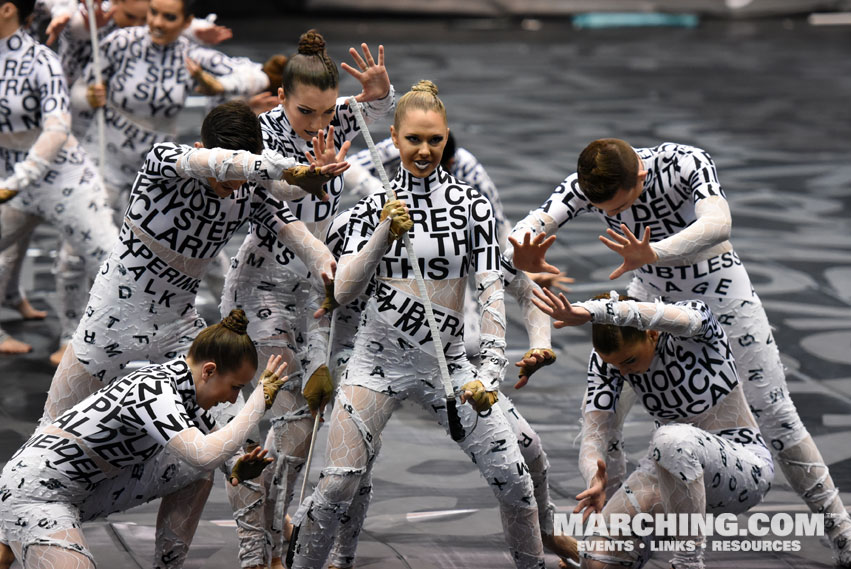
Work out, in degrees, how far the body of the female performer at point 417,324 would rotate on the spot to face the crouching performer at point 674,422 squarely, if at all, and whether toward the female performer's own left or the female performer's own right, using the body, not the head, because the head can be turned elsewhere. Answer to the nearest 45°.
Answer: approximately 90° to the female performer's own left

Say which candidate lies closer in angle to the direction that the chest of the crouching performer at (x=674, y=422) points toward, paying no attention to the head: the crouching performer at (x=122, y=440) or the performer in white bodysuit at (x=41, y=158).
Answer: the crouching performer

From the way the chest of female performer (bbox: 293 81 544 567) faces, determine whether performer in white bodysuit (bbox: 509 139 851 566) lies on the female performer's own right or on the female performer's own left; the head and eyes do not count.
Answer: on the female performer's own left

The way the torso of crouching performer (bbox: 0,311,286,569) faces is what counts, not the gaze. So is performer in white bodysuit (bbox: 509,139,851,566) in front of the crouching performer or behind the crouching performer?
in front

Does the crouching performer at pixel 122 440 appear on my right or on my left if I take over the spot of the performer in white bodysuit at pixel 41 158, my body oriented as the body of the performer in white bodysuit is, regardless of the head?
on my left

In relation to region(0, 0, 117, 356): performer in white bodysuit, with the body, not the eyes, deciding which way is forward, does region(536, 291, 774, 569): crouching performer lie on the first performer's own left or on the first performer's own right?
on the first performer's own left

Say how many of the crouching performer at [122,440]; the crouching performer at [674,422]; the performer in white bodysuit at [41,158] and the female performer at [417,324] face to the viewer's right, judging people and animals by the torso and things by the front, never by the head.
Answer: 1

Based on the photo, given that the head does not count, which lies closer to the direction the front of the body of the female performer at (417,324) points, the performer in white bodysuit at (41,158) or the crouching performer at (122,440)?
the crouching performer

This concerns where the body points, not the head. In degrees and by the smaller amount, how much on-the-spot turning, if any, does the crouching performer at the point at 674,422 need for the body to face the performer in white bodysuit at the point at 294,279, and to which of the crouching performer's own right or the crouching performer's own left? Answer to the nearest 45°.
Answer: approximately 45° to the crouching performer's own right

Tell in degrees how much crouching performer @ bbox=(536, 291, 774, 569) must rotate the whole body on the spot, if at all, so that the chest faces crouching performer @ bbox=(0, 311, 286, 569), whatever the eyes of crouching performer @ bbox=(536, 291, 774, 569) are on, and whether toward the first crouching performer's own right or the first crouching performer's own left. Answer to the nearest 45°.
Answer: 0° — they already face them

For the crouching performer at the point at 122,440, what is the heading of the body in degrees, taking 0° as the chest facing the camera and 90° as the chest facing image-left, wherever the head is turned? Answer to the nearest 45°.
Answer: approximately 270°

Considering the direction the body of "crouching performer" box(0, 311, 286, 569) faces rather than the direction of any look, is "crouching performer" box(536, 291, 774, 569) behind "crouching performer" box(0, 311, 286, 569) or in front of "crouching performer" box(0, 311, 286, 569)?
in front

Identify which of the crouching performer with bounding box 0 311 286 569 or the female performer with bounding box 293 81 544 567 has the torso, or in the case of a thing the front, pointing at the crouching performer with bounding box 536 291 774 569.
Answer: the crouching performer with bounding box 0 311 286 569

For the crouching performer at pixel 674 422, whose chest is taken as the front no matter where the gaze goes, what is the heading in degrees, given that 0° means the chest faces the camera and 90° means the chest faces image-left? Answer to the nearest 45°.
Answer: approximately 45°

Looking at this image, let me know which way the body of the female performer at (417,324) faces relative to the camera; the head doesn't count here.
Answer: toward the camera
